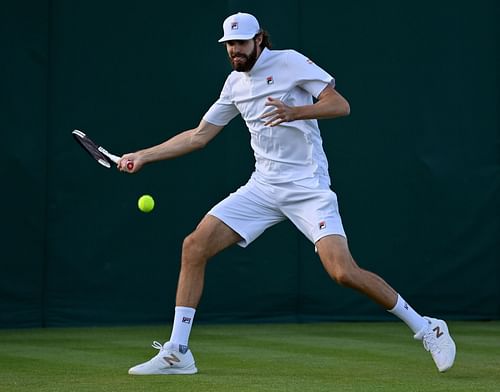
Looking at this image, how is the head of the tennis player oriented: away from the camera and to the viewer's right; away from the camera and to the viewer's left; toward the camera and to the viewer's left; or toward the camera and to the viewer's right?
toward the camera and to the viewer's left

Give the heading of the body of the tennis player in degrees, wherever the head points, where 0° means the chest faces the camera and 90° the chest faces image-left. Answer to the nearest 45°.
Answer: approximately 45°
